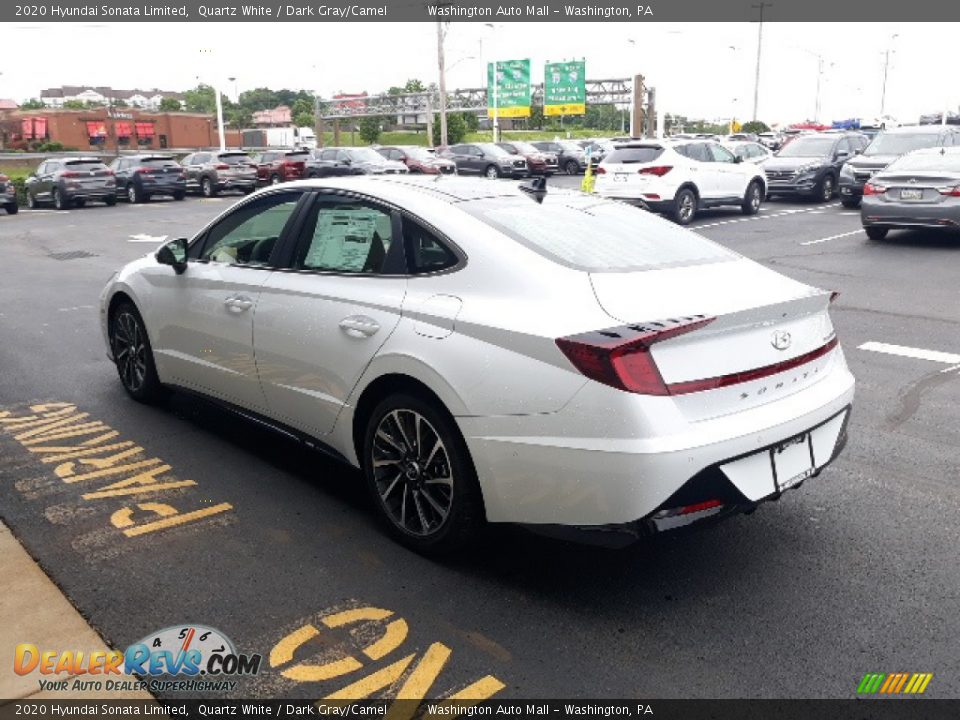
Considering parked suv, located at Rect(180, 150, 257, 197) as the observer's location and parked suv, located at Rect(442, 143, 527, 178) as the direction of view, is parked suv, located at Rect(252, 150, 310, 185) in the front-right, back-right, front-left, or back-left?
front-left

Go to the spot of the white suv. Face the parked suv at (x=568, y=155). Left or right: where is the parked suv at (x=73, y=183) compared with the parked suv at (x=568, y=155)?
left

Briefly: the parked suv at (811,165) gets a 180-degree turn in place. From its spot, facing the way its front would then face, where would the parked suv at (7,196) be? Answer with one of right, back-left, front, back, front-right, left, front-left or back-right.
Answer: back-left

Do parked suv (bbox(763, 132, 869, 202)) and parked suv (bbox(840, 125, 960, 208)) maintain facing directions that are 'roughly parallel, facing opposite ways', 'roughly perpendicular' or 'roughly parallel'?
roughly parallel

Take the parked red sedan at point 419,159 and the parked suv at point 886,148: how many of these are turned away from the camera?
0

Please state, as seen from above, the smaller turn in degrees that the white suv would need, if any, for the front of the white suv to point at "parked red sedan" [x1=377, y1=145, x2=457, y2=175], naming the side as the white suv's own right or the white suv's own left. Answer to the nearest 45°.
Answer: approximately 90° to the white suv's own left

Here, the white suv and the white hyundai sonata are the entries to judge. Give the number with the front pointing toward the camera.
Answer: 0

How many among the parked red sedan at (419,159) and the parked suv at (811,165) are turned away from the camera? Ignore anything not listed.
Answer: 0

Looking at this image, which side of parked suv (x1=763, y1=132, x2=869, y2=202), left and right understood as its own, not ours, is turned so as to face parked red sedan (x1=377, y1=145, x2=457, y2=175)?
right

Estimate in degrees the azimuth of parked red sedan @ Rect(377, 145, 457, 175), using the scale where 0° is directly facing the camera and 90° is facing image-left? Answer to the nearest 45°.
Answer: approximately 315°

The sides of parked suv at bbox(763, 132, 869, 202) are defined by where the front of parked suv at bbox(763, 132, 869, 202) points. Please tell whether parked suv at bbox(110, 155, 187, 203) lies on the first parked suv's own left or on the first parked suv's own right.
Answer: on the first parked suv's own right

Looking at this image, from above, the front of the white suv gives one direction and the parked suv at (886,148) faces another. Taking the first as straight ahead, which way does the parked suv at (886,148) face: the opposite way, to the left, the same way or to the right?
the opposite way

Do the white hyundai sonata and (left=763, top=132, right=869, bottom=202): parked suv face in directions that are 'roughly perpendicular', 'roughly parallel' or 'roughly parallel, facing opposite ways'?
roughly perpendicular

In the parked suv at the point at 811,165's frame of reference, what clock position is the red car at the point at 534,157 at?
The red car is roughly at 3 o'clock from the parked suv.

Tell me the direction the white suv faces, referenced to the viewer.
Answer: facing away from the viewer and to the right of the viewer

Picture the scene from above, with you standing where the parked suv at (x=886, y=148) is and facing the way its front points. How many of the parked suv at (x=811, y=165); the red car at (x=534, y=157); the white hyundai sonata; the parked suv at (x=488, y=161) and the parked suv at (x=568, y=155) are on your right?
4

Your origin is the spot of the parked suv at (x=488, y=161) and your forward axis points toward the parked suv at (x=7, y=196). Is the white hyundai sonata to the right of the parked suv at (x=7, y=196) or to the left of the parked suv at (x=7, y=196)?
left
